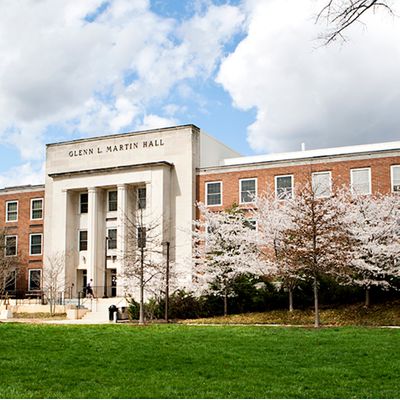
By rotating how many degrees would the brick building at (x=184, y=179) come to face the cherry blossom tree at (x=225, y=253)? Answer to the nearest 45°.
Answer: approximately 45° to its left

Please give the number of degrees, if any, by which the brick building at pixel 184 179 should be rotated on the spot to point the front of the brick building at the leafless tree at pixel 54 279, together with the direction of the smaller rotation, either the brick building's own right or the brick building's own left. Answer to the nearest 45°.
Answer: approximately 45° to the brick building's own right

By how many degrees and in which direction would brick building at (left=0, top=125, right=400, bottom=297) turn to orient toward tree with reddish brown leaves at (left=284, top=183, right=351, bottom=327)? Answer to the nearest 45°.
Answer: approximately 45° to its left

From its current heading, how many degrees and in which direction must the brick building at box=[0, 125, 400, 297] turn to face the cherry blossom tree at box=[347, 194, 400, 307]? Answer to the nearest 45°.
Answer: approximately 90° to its left

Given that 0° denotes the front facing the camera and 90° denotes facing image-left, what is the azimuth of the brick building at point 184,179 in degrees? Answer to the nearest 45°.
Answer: approximately 45°
